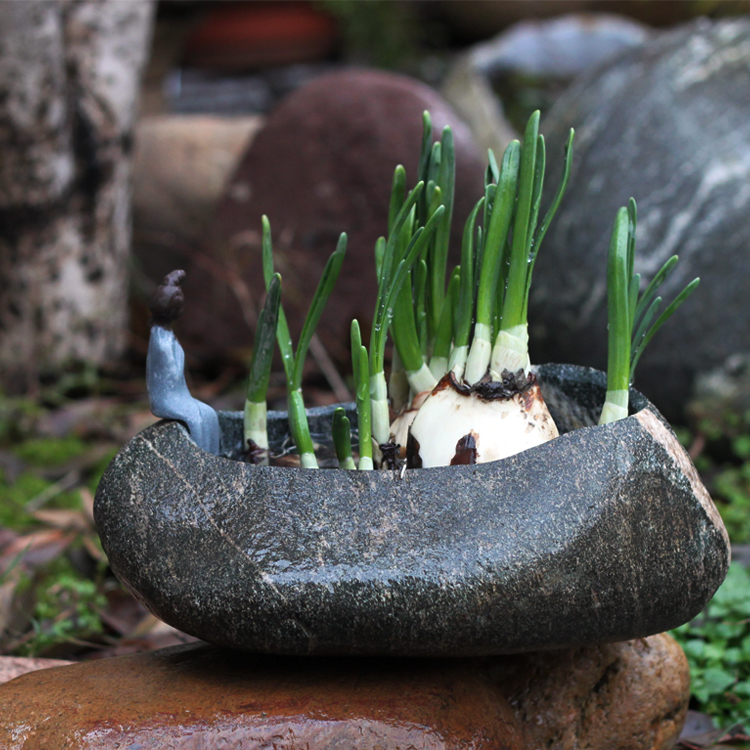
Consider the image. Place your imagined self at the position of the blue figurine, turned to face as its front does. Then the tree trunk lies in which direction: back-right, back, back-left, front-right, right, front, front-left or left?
left

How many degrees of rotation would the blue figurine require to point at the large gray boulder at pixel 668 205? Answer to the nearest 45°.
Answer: approximately 45° to its left

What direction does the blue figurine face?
to the viewer's right

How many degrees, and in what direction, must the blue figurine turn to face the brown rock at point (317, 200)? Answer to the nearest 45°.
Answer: approximately 90° to its left

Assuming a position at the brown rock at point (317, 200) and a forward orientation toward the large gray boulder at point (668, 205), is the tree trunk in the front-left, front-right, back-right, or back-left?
back-right
